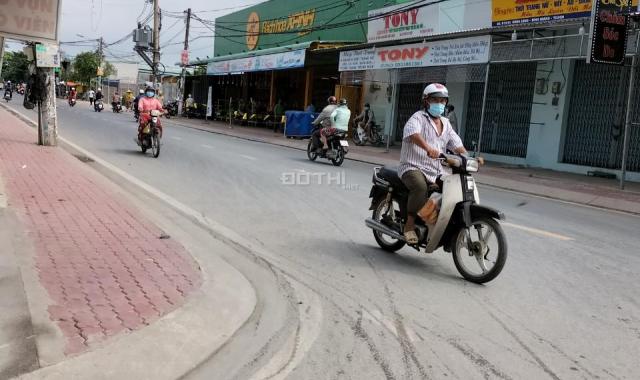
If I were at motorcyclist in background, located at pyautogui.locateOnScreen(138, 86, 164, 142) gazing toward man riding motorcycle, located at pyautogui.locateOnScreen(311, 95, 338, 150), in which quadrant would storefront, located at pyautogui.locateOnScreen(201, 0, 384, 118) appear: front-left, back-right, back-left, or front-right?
front-left

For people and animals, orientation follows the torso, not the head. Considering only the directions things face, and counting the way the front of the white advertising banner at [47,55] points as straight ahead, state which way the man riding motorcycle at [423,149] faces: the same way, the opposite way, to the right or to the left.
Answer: the same way

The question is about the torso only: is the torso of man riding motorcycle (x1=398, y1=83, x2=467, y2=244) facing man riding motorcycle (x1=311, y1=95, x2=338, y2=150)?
no

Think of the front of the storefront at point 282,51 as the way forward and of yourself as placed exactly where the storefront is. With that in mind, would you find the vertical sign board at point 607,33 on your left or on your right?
on your left

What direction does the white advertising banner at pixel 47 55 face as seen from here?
toward the camera

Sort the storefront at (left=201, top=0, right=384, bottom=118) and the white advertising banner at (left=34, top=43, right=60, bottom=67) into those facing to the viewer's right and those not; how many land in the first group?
0

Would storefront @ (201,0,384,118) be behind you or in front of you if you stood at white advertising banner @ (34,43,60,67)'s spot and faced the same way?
behind

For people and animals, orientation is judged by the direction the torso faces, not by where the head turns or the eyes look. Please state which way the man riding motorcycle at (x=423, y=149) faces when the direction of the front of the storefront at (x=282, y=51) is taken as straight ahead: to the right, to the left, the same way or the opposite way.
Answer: to the left

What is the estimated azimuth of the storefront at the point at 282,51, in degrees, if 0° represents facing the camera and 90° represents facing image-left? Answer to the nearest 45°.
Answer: approximately 45°

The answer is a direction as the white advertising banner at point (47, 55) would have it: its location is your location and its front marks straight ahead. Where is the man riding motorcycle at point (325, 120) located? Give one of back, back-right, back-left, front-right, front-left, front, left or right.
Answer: left

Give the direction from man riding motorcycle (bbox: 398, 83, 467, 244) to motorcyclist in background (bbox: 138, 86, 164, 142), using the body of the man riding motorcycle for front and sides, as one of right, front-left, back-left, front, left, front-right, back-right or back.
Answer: back

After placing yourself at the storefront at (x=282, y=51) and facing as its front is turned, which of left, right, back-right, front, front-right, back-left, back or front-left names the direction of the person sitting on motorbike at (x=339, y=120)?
front-left

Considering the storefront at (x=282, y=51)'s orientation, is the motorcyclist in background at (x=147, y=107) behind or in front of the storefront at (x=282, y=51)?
in front

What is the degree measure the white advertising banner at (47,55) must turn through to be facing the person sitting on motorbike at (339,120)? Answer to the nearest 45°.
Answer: approximately 90° to its left

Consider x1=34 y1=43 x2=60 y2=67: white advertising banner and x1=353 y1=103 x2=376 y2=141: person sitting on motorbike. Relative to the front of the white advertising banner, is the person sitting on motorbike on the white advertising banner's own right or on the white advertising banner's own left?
on the white advertising banner's own left

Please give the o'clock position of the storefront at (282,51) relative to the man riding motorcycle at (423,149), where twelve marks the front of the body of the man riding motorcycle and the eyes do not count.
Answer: The storefront is roughly at 7 o'clock from the man riding motorcycle.

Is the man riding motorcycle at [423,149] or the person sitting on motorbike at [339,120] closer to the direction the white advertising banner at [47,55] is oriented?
the man riding motorcycle

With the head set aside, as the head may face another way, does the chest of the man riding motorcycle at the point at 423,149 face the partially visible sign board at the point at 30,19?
no
